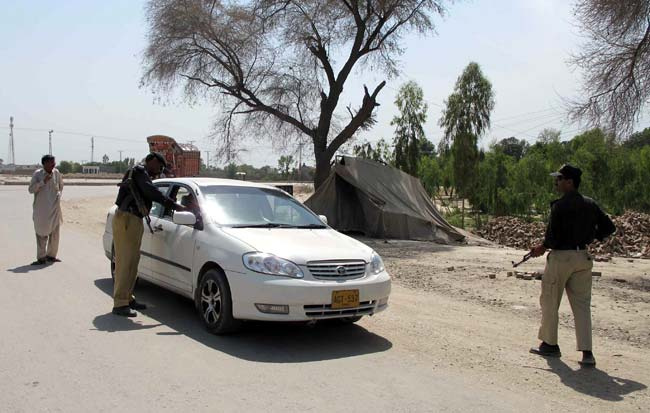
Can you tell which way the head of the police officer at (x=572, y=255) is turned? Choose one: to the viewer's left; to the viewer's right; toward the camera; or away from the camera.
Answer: to the viewer's left

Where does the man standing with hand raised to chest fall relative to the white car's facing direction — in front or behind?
behind

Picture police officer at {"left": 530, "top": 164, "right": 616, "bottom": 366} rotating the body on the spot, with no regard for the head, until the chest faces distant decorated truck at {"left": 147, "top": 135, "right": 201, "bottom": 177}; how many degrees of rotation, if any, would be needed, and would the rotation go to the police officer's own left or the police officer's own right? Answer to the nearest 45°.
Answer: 0° — they already face it

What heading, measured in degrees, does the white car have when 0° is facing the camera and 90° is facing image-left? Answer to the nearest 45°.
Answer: approximately 315°

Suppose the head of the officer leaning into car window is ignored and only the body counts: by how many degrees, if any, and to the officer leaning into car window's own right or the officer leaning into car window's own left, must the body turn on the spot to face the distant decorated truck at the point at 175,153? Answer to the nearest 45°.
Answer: approximately 90° to the officer leaning into car window's own left

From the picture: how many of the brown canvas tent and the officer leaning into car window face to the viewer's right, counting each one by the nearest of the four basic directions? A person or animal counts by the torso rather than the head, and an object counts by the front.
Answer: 1

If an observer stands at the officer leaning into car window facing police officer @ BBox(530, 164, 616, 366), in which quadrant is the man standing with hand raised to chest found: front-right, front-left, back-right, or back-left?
back-left

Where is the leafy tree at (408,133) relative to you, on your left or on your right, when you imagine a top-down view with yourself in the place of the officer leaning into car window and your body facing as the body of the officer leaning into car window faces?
on your left

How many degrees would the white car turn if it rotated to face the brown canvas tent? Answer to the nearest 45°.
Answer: approximately 135° to its left

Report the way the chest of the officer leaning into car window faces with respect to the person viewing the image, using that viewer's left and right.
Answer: facing to the right of the viewer

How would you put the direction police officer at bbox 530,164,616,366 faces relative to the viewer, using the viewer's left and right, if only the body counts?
facing away from the viewer and to the left of the viewer
